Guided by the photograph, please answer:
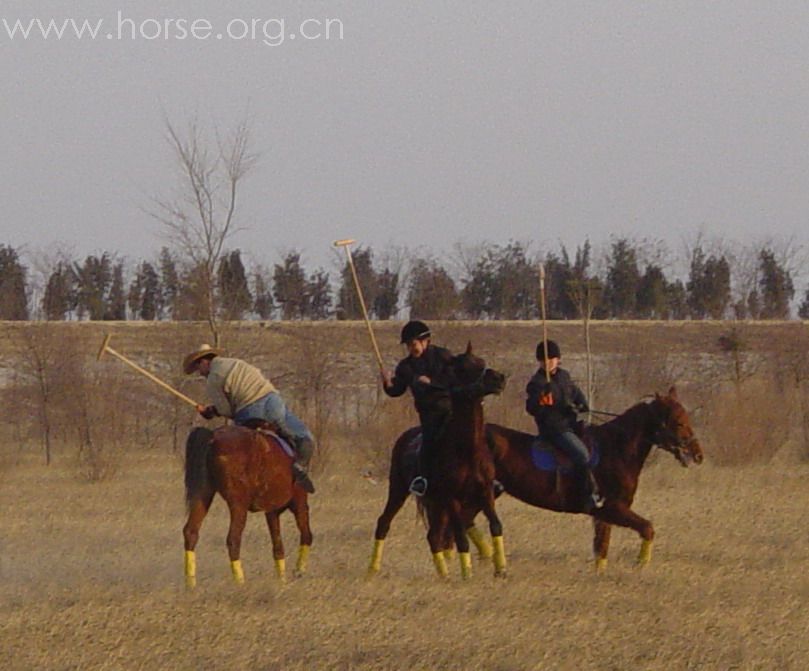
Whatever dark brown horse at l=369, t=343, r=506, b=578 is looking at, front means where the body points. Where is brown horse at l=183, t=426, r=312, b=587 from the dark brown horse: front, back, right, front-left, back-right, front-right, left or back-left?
back-right

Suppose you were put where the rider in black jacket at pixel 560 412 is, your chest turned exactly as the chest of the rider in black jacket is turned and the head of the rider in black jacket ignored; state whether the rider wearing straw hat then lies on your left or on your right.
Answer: on your right

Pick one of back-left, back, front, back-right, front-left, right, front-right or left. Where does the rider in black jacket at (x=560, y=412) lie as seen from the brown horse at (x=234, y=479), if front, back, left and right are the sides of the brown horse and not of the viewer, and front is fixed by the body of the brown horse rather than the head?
front-right

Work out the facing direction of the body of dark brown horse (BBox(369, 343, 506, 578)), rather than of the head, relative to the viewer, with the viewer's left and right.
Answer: facing the viewer and to the right of the viewer

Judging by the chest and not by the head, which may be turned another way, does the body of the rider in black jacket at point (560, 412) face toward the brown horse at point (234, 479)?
no

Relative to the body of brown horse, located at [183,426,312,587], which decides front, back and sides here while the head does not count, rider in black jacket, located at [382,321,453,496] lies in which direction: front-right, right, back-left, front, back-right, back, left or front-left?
front-right

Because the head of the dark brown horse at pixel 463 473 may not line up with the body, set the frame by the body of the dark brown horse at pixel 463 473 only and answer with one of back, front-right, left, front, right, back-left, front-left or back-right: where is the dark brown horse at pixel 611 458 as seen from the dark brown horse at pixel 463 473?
left

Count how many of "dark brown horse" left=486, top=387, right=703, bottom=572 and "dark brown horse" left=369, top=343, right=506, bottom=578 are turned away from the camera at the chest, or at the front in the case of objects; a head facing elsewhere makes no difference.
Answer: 0

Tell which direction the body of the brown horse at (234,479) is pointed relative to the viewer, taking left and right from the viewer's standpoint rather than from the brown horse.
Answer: facing away from the viewer and to the right of the viewer

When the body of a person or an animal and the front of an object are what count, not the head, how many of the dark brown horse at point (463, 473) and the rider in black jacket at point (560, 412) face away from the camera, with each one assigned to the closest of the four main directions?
0

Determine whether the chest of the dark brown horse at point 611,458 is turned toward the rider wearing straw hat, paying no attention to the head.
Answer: no

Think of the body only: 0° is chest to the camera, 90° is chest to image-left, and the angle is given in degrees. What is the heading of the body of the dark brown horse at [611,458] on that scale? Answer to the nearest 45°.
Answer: approximately 270°

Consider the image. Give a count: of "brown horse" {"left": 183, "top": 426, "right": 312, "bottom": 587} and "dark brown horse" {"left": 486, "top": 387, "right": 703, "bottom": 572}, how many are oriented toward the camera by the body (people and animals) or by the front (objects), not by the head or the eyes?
0

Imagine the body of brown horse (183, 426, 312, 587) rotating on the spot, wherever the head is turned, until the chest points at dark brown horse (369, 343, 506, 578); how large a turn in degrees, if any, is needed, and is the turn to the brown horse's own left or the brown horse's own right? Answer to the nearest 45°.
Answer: approximately 45° to the brown horse's own right

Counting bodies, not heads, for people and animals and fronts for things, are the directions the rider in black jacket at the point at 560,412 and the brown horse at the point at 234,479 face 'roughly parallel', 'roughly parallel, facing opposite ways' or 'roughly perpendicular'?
roughly perpendicular
